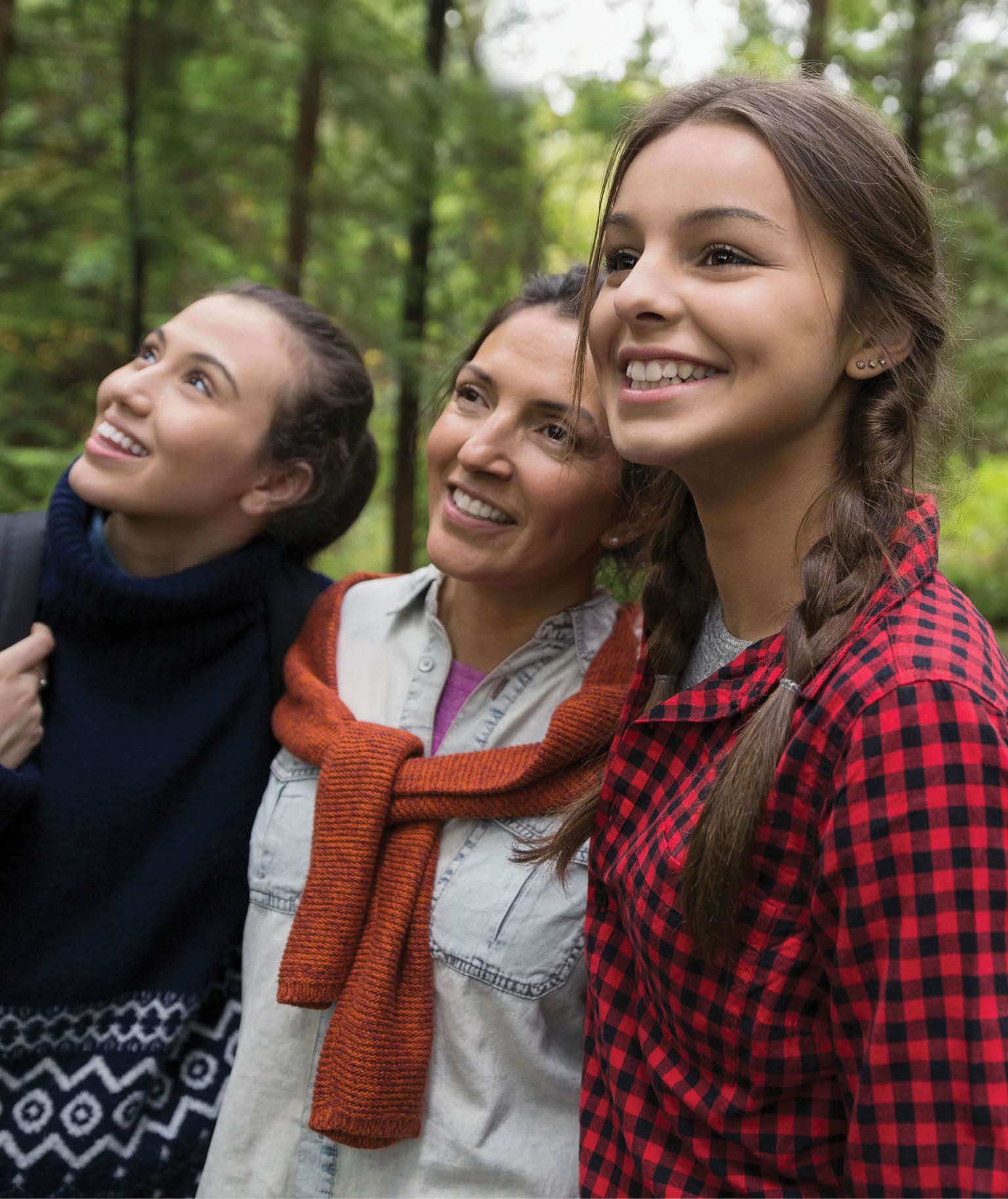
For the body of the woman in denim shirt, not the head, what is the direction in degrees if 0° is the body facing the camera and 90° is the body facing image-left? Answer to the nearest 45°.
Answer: approximately 45°

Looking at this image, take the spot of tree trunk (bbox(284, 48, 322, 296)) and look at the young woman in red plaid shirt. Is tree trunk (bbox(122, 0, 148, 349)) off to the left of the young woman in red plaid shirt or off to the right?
right

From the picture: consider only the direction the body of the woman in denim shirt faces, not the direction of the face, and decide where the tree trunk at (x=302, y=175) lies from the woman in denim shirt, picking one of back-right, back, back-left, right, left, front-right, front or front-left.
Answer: back-right

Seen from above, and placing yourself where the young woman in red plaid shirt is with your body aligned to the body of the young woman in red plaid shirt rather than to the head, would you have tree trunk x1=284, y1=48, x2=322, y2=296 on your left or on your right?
on your right

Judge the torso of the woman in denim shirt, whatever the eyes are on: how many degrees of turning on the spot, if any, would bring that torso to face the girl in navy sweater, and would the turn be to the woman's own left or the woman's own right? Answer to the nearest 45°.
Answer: approximately 45° to the woman's own right

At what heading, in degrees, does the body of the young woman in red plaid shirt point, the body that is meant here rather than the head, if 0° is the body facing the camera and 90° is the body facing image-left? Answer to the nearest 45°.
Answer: approximately 45°

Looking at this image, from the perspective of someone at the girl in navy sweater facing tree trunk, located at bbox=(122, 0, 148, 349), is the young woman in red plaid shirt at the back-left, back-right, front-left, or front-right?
back-right
